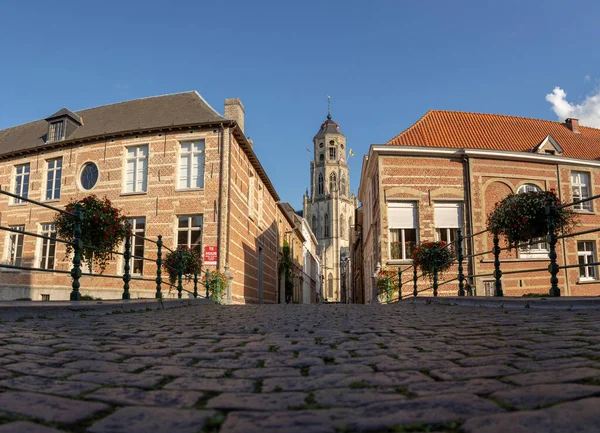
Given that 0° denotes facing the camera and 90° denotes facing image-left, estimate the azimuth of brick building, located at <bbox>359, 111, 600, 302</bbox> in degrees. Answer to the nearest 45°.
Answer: approximately 0°

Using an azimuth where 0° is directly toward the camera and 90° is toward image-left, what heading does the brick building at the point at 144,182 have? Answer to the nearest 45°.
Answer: approximately 0°

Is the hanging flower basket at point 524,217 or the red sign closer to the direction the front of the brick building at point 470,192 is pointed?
the hanging flower basket

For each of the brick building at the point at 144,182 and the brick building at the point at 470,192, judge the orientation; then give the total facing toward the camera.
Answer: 2

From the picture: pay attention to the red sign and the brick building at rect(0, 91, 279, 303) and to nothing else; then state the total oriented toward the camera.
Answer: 2

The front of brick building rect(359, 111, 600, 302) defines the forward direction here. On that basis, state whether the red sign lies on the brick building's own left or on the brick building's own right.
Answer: on the brick building's own right

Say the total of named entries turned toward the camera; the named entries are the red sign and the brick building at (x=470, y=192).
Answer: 2
